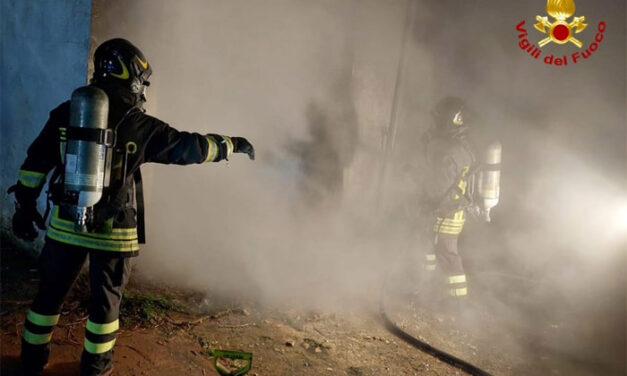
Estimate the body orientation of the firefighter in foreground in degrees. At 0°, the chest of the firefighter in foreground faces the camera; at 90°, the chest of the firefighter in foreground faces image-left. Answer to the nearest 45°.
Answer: approximately 225°

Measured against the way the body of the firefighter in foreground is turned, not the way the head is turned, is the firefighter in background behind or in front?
in front

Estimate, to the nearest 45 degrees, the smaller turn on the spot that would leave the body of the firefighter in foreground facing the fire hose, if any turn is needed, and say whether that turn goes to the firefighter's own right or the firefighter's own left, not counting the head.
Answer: approximately 45° to the firefighter's own right
